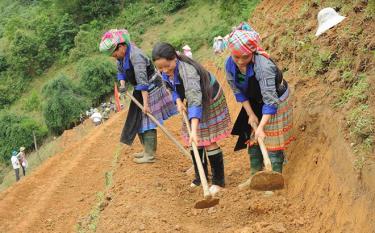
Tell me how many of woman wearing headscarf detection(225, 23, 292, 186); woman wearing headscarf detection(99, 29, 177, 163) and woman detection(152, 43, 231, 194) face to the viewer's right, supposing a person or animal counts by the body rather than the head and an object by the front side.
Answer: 0

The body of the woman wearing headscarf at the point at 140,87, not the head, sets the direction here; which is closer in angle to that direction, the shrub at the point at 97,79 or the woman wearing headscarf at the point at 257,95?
the shrub

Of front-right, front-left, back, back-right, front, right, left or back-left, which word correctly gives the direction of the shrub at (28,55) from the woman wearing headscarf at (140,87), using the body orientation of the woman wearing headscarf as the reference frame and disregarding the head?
right

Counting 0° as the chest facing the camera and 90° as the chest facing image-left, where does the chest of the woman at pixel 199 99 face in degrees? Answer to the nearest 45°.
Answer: approximately 45°

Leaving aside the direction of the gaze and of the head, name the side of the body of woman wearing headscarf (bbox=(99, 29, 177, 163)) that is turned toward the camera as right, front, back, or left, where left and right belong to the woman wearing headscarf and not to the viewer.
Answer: left

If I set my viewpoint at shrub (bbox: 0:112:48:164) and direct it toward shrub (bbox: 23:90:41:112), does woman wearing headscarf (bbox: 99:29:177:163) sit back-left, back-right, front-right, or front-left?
back-right

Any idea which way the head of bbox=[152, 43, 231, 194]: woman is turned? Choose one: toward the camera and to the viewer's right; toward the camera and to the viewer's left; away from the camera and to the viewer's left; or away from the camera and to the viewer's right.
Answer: toward the camera and to the viewer's left

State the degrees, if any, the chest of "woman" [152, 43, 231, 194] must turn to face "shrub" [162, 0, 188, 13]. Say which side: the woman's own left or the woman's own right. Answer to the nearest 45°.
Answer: approximately 135° to the woman's own right
